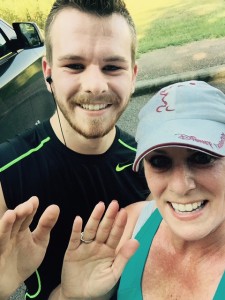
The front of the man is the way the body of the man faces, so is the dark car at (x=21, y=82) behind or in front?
behind

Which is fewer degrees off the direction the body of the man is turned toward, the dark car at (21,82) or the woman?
the woman

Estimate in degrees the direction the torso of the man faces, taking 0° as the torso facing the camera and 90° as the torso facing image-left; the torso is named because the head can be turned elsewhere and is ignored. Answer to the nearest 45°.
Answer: approximately 0°

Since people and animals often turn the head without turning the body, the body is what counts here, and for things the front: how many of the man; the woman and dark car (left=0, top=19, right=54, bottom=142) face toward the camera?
2

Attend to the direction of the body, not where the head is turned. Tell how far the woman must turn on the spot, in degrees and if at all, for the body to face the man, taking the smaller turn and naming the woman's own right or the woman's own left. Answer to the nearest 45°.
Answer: approximately 135° to the woman's own right

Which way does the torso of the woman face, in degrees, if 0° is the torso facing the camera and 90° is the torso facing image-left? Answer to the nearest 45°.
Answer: approximately 0°
